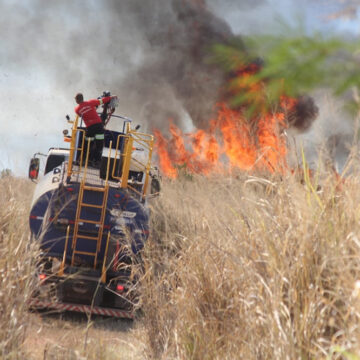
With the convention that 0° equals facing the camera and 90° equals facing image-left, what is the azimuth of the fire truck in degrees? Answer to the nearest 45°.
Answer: approximately 180°
